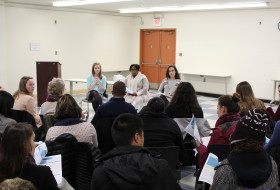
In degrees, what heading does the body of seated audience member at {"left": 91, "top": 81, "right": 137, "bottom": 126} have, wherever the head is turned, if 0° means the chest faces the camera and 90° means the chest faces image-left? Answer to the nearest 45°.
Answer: approximately 180°

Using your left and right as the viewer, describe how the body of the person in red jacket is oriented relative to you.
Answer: facing away from the viewer and to the left of the viewer

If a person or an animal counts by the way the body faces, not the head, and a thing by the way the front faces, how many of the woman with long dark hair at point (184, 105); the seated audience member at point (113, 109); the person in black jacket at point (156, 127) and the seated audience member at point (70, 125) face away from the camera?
4

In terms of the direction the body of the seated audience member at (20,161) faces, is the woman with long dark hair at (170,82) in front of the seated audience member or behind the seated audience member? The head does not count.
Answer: in front

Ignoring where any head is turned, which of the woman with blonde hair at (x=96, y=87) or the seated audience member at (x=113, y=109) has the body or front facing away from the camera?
the seated audience member

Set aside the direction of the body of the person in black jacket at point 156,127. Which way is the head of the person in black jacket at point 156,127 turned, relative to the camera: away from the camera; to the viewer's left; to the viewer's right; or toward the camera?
away from the camera

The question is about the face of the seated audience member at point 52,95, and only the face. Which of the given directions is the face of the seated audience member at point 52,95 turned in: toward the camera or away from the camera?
away from the camera

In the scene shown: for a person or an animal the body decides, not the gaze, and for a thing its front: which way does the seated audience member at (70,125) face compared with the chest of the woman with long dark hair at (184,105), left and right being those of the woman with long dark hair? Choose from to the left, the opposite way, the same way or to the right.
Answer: the same way

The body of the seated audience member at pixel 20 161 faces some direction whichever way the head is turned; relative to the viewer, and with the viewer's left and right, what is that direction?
facing away from the viewer and to the right of the viewer

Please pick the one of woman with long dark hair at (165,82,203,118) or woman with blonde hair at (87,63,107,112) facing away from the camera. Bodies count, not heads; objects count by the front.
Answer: the woman with long dark hair

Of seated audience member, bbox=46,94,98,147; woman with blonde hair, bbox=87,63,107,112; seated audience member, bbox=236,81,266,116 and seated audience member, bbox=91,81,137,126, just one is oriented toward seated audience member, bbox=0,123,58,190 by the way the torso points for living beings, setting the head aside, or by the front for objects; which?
the woman with blonde hair

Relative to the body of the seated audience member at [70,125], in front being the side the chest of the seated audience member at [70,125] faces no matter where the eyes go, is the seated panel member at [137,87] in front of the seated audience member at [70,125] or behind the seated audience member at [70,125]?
in front

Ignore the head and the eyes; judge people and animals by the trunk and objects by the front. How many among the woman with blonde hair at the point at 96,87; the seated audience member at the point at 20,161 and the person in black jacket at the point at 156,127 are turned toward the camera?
1

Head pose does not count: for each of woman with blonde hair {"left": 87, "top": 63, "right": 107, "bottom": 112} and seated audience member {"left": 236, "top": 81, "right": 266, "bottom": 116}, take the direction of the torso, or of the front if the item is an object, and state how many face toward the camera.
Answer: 1

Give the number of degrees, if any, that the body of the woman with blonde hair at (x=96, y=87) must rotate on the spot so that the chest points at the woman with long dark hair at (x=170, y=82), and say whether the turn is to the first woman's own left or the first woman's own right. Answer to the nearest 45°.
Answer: approximately 45° to the first woman's own left

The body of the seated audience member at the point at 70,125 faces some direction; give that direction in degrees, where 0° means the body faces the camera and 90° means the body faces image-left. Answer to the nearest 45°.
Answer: approximately 180°

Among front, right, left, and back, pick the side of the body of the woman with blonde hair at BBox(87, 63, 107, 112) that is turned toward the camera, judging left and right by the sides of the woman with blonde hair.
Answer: front

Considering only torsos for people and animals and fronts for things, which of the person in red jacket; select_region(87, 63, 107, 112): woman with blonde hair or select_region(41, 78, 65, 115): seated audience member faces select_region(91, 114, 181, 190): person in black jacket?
the woman with blonde hair
